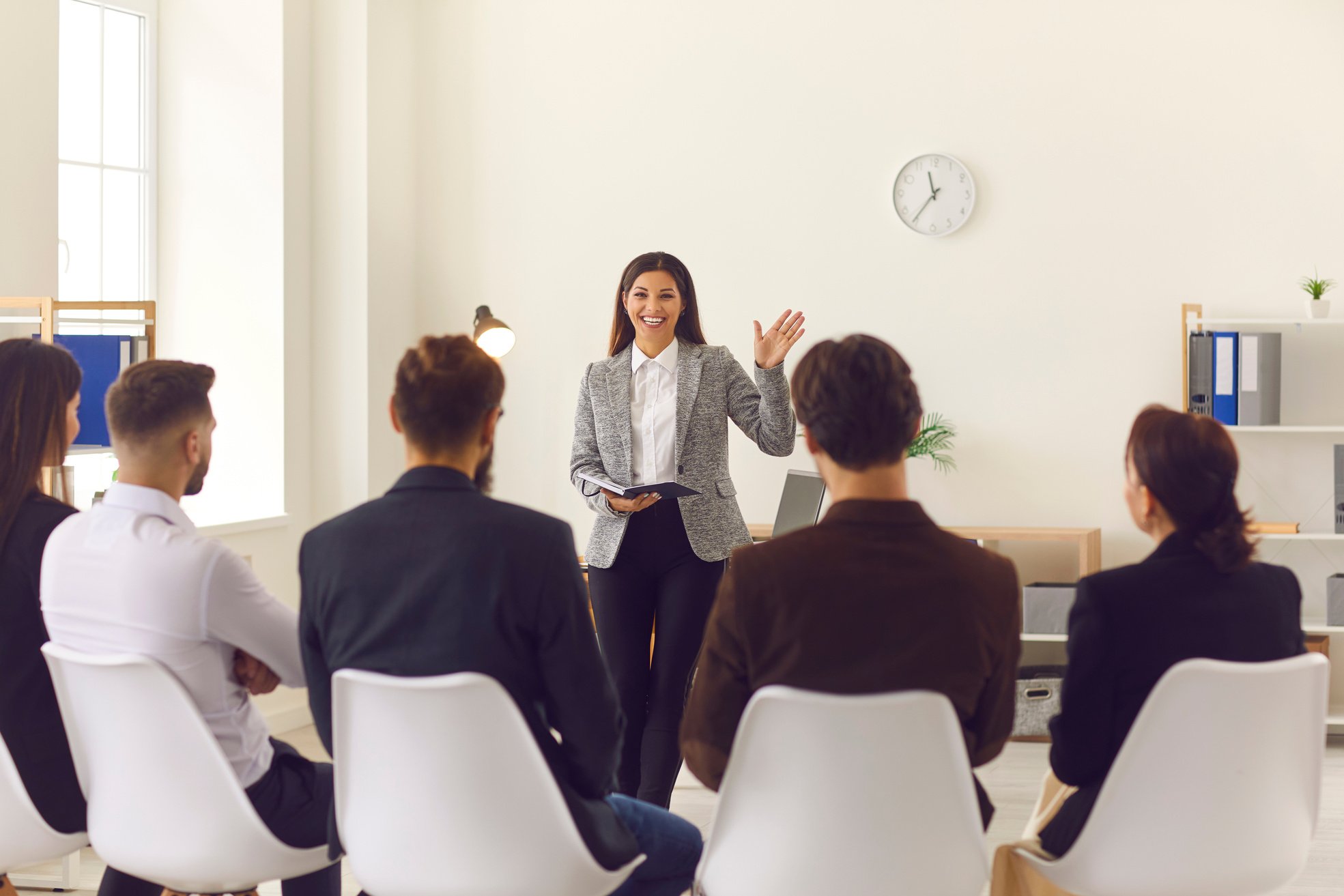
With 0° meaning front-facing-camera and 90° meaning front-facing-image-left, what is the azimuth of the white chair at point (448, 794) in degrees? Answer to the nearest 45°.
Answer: approximately 225°

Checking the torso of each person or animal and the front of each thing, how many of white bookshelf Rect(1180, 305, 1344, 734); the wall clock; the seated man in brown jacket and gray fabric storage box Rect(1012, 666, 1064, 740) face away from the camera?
1

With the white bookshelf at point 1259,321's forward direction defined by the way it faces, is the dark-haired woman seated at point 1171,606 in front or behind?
in front

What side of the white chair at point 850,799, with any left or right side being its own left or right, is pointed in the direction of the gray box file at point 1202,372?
front

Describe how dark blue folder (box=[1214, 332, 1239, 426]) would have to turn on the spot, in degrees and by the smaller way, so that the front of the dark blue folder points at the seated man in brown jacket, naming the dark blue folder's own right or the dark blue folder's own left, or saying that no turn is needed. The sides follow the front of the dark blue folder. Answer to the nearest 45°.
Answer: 0° — it already faces them

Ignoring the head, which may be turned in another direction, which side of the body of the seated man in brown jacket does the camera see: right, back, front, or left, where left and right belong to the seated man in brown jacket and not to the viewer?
back

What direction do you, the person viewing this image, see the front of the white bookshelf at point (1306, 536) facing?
facing the viewer

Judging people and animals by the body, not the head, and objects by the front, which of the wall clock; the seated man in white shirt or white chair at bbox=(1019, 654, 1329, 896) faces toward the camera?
the wall clock

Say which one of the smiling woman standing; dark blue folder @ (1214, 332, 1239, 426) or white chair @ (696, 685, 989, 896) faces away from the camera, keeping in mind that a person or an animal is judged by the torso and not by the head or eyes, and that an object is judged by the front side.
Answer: the white chair

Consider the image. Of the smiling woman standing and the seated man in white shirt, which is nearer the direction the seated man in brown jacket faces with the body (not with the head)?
the smiling woman standing

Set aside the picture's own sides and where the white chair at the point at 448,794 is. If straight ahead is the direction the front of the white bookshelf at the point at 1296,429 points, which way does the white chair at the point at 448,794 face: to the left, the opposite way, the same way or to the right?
the opposite way
